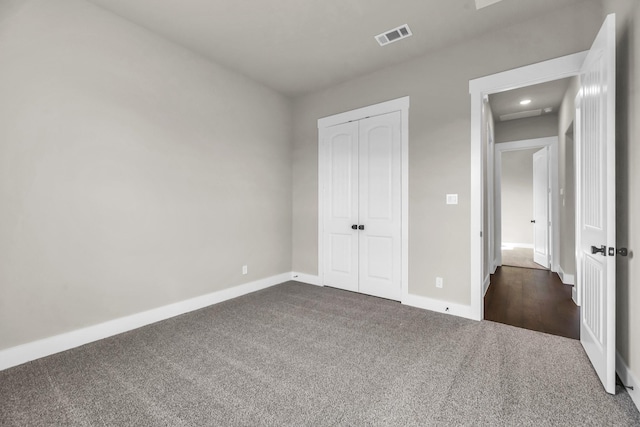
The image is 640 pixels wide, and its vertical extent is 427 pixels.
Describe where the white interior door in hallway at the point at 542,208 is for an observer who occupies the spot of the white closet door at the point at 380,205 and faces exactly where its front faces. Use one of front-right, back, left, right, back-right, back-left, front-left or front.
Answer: back

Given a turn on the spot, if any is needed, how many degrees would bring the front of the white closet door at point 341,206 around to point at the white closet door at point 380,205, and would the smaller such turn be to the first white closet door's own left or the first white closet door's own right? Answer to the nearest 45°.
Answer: approximately 90° to the first white closet door's own left

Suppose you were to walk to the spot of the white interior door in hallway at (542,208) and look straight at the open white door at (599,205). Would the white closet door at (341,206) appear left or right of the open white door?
right

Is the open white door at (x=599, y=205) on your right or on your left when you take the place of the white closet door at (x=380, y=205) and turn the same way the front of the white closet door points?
on your left

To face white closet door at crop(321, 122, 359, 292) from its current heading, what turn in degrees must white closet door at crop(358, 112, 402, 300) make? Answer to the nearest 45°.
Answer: approximately 90° to its right

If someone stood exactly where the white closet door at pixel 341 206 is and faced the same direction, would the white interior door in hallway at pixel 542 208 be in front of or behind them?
behind

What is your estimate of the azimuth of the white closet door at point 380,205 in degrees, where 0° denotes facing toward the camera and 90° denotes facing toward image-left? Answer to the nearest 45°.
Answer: approximately 45°

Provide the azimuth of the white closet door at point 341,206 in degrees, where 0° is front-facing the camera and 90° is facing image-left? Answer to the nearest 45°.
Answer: approximately 45°
